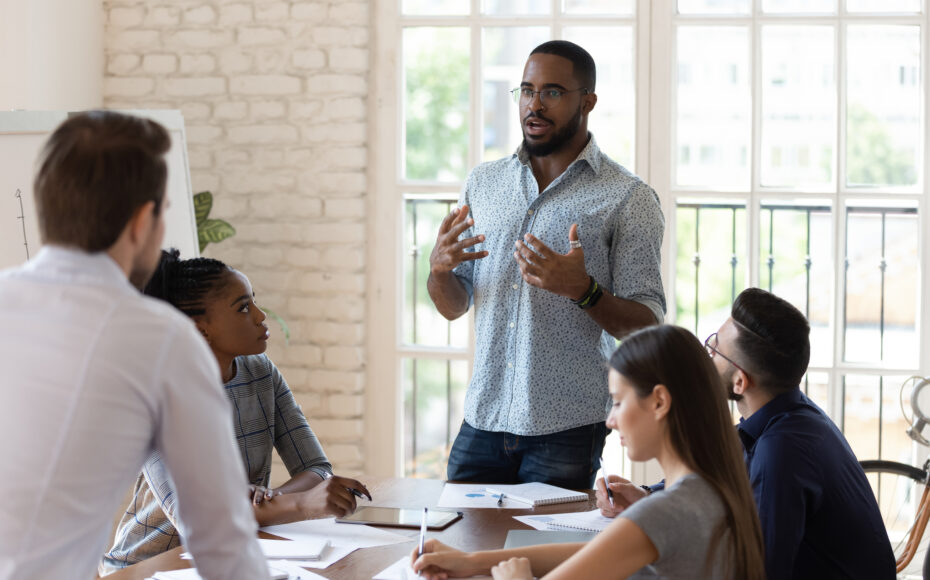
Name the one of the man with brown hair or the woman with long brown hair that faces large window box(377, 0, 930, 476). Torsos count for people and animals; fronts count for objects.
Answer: the man with brown hair

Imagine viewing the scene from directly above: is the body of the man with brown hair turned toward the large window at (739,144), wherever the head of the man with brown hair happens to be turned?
yes

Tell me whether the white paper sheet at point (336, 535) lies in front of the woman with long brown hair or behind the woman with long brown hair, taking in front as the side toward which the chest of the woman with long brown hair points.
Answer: in front

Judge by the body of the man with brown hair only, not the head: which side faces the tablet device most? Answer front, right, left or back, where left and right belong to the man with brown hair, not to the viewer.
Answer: front

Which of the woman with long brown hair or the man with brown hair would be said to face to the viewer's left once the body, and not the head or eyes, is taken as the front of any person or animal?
the woman with long brown hair

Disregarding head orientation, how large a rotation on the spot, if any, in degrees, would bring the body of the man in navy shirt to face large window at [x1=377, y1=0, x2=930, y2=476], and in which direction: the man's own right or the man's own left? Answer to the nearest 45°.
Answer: approximately 45° to the man's own right

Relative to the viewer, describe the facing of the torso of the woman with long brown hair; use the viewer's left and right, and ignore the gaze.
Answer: facing to the left of the viewer

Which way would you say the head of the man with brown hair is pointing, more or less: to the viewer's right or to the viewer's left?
to the viewer's right

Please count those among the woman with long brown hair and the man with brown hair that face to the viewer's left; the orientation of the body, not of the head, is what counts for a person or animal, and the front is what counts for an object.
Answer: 1

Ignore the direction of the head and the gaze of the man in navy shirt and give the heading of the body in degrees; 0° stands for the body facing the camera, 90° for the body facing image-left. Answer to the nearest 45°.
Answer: approximately 135°

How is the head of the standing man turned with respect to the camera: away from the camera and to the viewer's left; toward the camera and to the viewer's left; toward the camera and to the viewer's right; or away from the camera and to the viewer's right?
toward the camera and to the viewer's left

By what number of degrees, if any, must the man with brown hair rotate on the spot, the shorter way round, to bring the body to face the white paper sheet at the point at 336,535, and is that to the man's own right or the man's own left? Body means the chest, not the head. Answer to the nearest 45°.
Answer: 0° — they already face it

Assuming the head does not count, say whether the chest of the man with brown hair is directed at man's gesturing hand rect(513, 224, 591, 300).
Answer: yes

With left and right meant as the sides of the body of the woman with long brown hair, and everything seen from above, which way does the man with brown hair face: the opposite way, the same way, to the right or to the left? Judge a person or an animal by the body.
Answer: to the right

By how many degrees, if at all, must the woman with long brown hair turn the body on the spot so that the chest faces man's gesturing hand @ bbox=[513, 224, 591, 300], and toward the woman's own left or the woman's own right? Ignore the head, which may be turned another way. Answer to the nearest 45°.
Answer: approximately 90° to the woman's own right

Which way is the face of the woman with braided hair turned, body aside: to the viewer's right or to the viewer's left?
to the viewer's right

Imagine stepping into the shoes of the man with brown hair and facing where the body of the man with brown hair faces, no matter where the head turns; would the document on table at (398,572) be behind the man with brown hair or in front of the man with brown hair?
in front

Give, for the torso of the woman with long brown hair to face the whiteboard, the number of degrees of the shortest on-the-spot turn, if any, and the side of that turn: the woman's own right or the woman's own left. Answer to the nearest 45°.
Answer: approximately 45° to the woman's own right

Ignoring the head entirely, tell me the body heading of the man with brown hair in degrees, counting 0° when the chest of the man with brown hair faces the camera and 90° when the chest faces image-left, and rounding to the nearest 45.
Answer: approximately 225°
